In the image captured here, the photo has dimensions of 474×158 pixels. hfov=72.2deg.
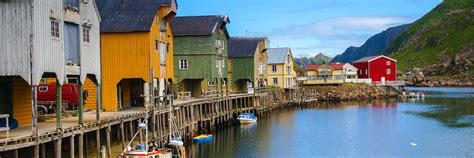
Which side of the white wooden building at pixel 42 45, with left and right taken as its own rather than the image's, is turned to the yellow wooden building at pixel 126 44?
left

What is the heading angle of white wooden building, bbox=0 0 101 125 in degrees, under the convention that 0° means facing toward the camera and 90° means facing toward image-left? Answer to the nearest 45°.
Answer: approximately 315°
